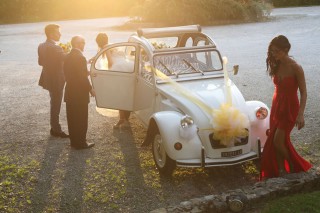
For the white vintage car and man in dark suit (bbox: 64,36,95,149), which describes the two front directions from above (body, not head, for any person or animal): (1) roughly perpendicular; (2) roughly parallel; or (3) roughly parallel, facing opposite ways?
roughly perpendicular

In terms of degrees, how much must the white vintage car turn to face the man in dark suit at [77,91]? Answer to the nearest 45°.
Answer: approximately 135° to its right

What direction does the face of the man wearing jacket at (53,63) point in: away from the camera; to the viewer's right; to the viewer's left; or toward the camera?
to the viewer's right

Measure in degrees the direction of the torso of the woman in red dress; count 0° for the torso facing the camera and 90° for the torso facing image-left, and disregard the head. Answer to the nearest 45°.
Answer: approximately 45°

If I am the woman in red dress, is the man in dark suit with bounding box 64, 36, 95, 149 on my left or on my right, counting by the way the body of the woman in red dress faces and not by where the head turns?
on my right

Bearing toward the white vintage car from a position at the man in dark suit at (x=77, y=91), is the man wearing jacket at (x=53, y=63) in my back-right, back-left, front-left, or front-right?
back-left

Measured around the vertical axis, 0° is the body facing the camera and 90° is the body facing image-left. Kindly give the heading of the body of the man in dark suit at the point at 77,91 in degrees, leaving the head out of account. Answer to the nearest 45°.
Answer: approximately 225°
